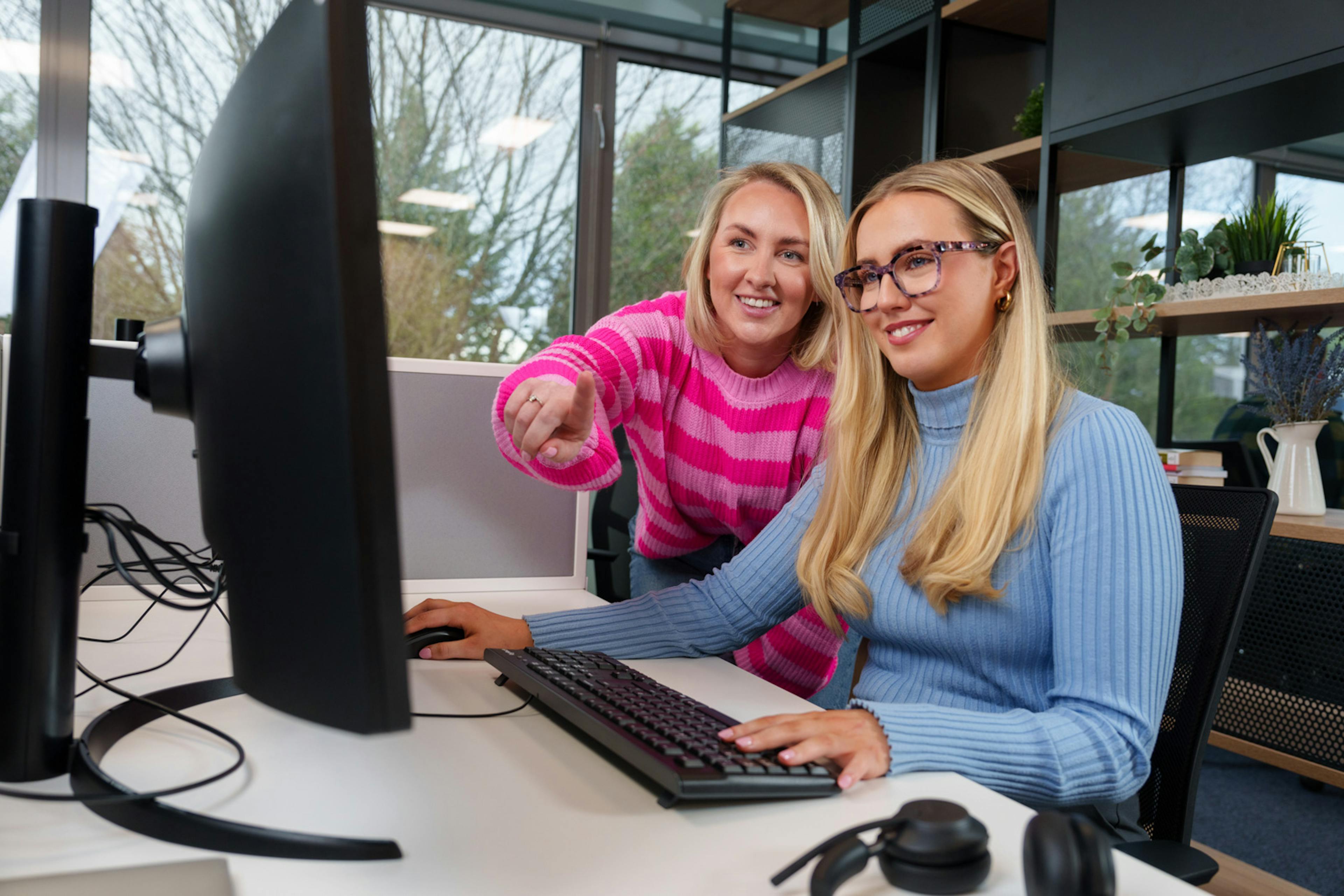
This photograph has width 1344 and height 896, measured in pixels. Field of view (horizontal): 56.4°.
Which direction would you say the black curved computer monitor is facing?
to the viewer's right

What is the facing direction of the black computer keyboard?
to the viewer's right

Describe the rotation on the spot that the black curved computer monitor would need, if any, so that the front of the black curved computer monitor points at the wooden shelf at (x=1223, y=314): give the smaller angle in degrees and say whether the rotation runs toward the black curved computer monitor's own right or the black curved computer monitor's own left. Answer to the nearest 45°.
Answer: approximately 45° to the black curved computer monitor's own left

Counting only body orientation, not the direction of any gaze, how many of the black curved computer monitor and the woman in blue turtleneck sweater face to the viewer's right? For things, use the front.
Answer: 1

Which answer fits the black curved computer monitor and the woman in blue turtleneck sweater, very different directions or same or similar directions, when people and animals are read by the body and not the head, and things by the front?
very different directions

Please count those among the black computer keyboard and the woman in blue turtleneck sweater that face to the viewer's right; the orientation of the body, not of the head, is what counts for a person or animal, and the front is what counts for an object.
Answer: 1

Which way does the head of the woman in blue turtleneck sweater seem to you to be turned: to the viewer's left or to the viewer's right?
to the viewer's left

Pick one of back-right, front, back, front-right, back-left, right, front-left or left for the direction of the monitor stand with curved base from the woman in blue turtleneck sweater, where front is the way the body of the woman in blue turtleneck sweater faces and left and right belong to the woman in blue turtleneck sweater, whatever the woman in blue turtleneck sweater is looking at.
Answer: front

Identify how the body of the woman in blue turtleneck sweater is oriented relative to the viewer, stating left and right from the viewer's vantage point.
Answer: facing the viewer and to the left of the viewer
